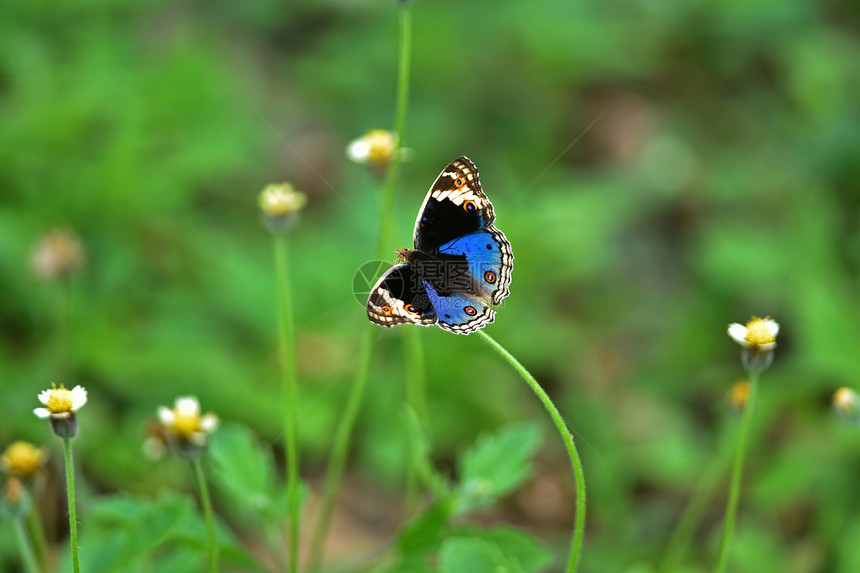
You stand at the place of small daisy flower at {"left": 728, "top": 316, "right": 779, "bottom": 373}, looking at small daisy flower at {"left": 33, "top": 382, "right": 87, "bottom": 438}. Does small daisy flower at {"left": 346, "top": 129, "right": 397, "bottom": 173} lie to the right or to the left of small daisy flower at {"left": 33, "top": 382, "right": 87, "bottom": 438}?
right

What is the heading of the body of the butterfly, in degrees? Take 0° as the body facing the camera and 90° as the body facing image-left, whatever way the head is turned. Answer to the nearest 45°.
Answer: approximately 90°

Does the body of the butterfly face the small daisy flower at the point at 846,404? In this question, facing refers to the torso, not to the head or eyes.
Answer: no
